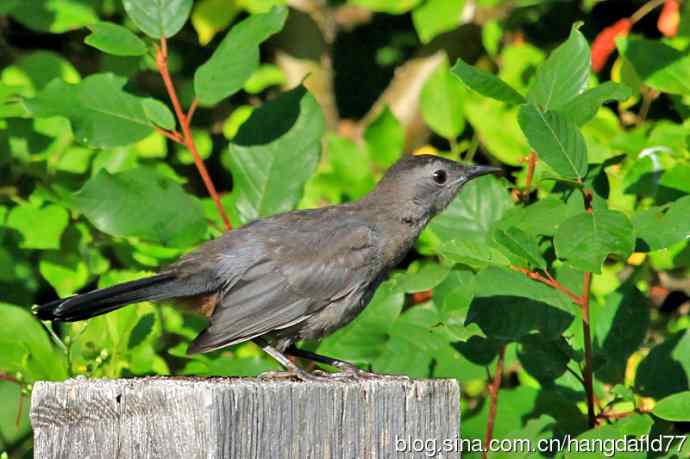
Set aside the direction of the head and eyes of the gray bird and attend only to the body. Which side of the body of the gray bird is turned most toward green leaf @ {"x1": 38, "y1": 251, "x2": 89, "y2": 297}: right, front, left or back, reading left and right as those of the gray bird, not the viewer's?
back

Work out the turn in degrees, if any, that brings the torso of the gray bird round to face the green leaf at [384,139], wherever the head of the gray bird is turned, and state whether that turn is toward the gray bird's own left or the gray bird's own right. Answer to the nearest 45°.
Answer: approximately 45° to the gray bird's own left

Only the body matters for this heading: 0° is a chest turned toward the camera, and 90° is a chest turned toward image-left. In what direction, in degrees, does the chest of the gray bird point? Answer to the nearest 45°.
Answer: approximately 270°

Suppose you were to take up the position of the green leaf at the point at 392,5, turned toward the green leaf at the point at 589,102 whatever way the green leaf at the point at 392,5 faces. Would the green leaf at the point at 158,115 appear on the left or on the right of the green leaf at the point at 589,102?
right
